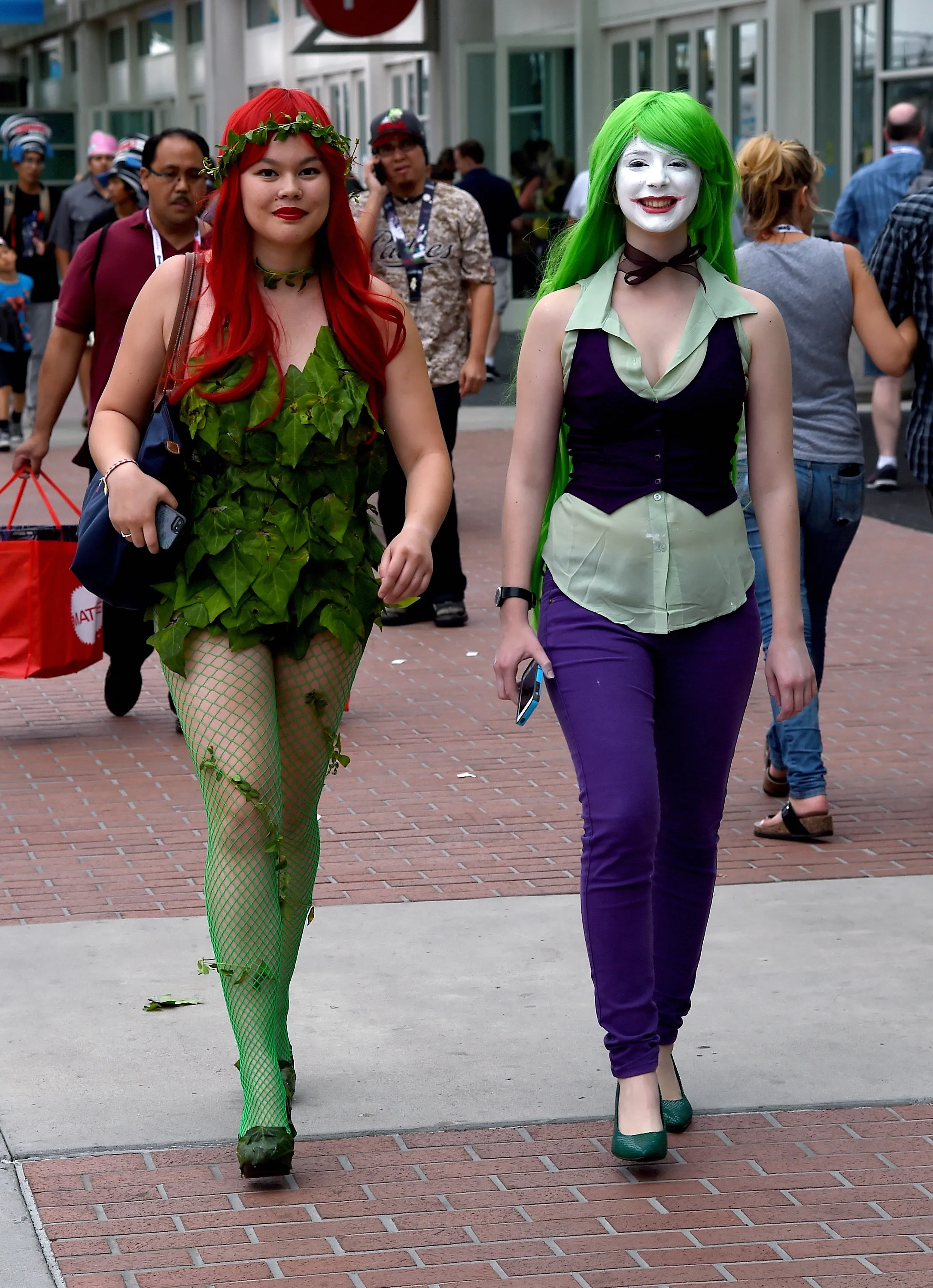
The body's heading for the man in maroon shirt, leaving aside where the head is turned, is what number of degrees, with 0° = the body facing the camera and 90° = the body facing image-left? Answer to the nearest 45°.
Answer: approximately 315°

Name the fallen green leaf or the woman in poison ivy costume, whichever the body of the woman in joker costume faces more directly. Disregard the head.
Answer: the woman in poison ivy costume

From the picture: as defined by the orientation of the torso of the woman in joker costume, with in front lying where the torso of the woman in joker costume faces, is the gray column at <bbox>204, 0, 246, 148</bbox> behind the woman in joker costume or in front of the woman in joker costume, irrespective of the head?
behind

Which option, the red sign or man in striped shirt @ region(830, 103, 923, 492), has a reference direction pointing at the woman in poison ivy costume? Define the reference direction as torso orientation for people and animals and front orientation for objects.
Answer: the red sign

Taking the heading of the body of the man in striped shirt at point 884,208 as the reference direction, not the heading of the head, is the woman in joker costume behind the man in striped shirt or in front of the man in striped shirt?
behind

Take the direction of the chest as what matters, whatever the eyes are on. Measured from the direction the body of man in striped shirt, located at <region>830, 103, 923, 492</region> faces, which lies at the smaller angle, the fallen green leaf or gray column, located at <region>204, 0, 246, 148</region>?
the gray column

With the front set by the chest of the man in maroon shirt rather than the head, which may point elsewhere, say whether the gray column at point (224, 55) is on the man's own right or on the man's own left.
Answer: on the man's own left

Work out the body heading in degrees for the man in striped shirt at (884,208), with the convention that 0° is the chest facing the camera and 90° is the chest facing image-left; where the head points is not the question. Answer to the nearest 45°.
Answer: approximately 180°

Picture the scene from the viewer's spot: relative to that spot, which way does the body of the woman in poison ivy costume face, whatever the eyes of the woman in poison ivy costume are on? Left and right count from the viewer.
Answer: facing the viewer

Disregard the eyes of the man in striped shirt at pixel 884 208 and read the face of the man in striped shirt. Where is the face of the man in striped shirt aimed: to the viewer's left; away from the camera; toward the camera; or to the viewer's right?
away from the camera

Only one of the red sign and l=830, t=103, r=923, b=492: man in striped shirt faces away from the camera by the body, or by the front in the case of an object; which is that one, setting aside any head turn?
the man in striped shirt

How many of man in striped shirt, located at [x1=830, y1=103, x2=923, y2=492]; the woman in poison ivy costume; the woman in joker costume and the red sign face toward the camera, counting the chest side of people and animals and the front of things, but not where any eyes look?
3

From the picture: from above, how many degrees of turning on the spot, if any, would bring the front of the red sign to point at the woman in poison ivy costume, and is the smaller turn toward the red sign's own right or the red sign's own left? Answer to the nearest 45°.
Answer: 0° — it already faces them

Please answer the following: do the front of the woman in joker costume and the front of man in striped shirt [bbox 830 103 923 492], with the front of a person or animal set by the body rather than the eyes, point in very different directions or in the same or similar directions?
very different directions

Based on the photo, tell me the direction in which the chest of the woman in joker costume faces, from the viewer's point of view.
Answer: toward the camera
